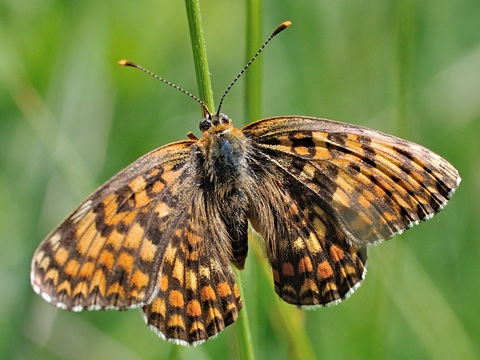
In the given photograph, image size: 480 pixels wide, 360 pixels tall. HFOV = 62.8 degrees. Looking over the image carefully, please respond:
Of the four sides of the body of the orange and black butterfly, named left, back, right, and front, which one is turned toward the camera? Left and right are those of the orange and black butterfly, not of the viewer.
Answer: back
